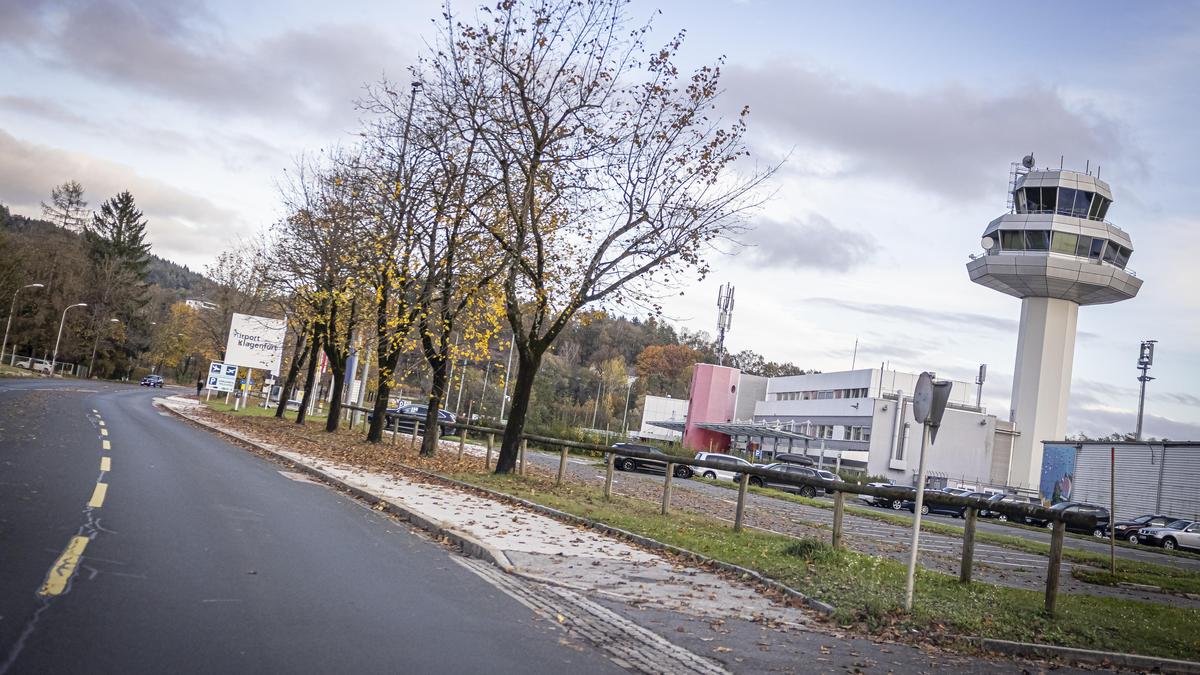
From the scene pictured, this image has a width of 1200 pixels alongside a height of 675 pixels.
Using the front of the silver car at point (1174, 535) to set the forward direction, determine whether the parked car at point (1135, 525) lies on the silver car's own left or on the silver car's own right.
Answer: on the silver car's own right

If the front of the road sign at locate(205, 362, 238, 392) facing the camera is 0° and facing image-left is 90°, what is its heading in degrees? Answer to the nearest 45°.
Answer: approximately 0°

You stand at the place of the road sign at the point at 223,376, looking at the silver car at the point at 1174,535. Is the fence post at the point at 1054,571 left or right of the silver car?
right

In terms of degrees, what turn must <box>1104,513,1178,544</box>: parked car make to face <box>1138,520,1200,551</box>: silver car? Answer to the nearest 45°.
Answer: approximately 90° to its left

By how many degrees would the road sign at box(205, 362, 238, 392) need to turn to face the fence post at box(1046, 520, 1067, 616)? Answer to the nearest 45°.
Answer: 0° — it already faces it

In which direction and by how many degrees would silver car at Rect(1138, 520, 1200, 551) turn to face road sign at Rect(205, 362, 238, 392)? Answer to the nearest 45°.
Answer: approximately 45° to its right

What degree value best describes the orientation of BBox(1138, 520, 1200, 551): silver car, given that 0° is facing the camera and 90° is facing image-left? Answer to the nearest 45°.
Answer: approximately 45°

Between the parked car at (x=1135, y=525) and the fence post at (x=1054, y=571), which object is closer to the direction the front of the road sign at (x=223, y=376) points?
the fence post
